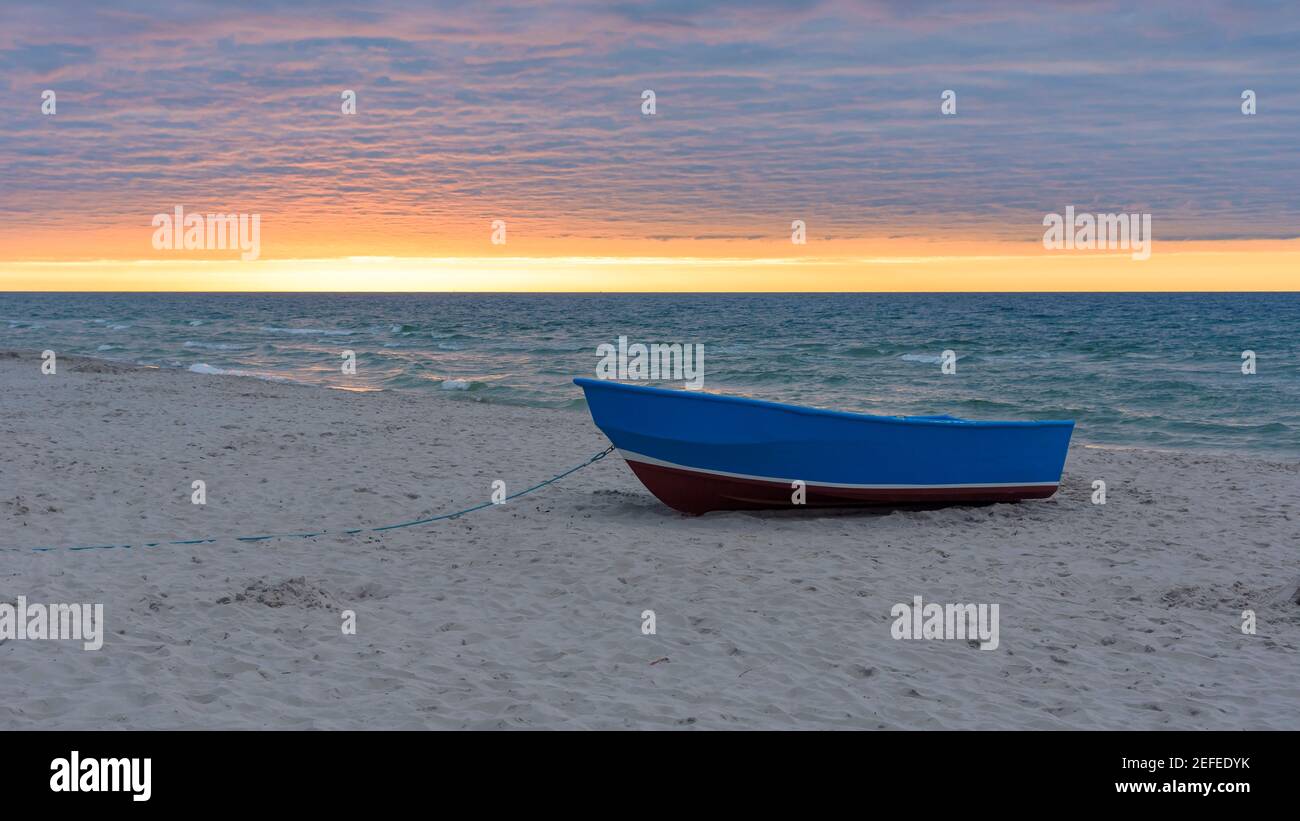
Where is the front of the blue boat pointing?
to the viewer's left
